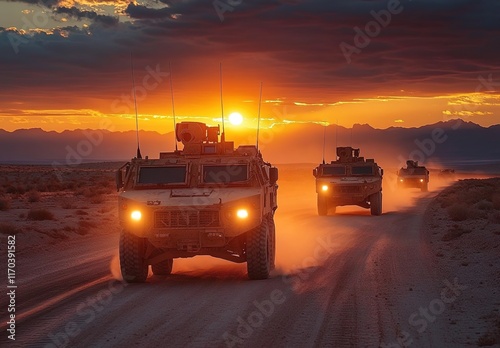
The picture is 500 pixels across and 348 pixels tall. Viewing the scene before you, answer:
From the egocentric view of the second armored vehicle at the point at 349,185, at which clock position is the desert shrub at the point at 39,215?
The desert shrub is roughly at 2 o'clock from the second armored vehicle.

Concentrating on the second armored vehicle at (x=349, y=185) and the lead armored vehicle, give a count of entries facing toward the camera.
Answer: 2

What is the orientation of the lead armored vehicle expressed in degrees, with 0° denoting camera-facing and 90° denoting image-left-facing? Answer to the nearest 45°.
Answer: approximately 0°

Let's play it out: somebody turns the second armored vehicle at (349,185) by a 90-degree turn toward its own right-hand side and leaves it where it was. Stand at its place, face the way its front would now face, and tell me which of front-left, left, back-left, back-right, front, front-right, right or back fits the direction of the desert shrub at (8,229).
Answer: front-left

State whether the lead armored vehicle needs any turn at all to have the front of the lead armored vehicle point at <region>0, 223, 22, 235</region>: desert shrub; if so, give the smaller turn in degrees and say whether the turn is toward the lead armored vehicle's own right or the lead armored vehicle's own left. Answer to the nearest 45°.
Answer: approximately 135° to the lead armored vehicle's own right

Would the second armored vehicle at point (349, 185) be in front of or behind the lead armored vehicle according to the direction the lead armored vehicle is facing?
behind
